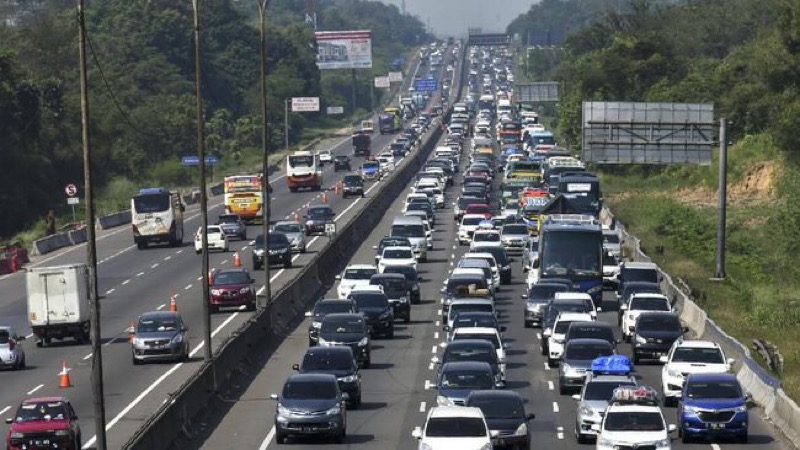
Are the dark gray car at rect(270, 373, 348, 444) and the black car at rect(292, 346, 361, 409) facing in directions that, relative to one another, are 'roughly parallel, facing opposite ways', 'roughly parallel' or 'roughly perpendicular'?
roughly parallel

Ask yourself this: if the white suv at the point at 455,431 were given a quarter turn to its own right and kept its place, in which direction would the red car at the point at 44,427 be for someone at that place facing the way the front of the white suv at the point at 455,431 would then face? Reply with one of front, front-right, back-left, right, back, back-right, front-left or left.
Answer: front

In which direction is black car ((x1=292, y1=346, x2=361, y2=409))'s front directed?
toward the camera

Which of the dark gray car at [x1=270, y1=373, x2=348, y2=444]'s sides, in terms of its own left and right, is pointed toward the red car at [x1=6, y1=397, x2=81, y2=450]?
right

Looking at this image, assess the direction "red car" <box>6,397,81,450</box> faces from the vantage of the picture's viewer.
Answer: facing the viewer

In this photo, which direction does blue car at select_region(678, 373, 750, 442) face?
toward the camera
